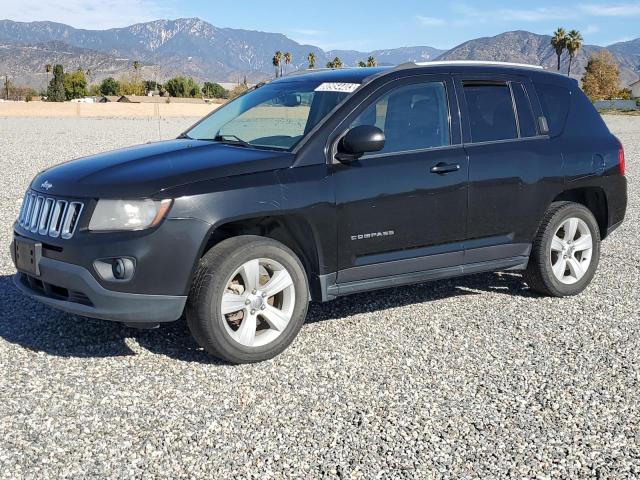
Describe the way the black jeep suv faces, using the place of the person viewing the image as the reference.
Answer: facing the viewer and to the left of the viewer
